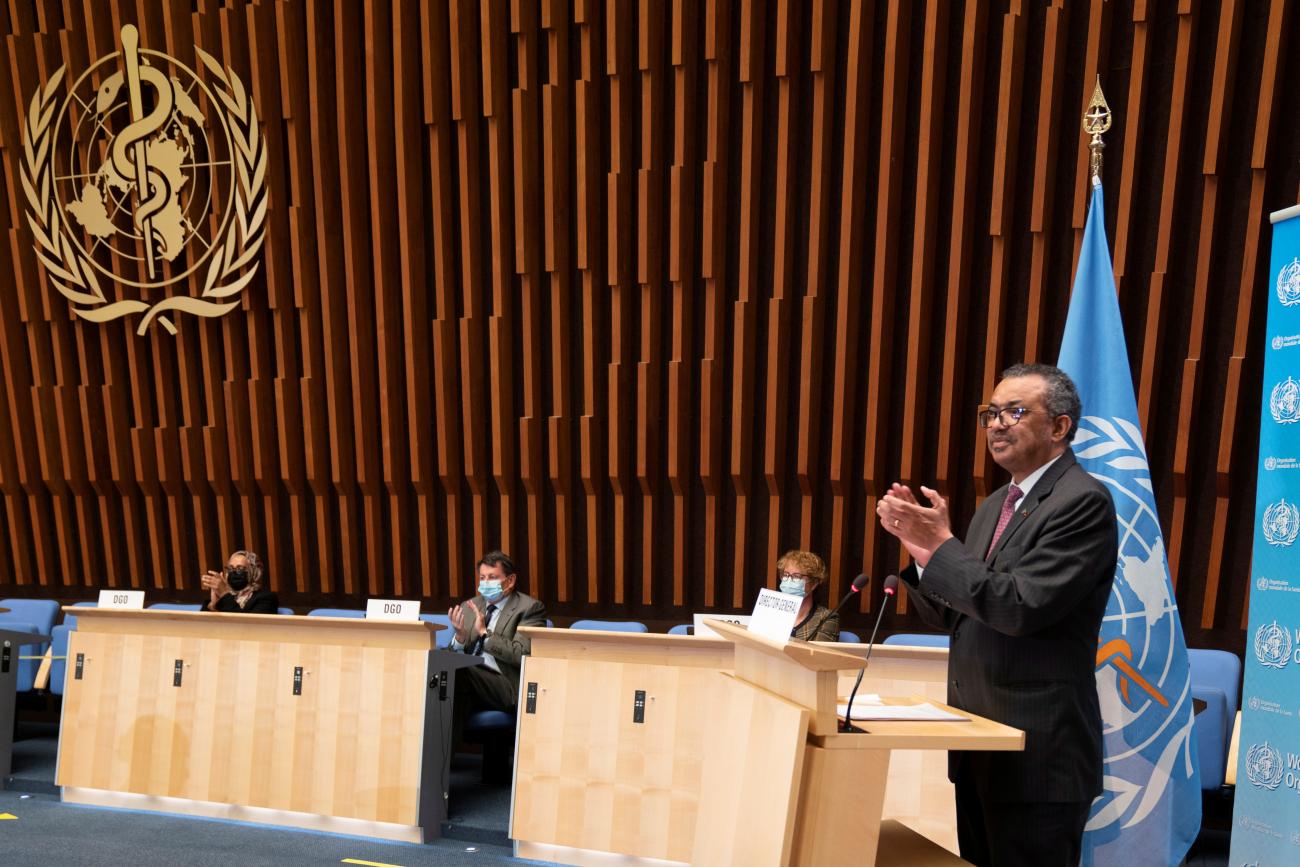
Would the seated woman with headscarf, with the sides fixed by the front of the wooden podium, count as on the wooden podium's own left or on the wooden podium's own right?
on the wooden podium's own right

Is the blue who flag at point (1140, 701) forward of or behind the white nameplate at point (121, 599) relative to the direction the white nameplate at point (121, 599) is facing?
forward

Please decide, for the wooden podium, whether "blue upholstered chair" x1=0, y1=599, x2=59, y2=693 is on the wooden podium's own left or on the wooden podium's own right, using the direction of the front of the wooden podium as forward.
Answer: on the wooden podium's own right

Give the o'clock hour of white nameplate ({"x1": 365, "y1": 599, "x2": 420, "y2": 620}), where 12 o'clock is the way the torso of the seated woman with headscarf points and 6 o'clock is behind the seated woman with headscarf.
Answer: The white nameplate is roughly at 10 o'clock from the seated woman with headscarf.

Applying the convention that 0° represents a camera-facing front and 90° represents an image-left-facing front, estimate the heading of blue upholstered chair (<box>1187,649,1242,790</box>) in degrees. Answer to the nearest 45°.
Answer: approximately 45°

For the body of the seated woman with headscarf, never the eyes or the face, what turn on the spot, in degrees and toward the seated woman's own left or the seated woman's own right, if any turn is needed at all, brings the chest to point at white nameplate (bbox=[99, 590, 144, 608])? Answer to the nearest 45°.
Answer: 0° — they already face it

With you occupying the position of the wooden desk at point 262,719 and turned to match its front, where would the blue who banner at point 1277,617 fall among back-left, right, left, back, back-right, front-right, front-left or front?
front-left
